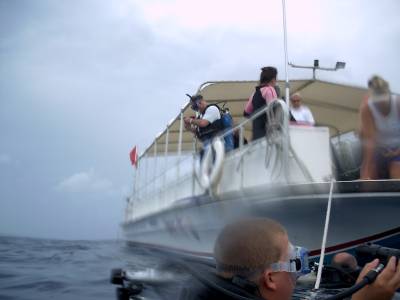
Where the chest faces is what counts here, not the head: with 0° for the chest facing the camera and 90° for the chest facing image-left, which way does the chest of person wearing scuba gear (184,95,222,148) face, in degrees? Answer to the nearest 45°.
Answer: approximately 90°

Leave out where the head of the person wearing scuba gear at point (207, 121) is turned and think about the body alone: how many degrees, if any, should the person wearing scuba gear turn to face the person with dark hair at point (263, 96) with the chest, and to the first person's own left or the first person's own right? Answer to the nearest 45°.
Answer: approximately 135° to the first person's own left

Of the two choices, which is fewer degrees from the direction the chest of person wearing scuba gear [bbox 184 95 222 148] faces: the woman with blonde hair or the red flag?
the red flag

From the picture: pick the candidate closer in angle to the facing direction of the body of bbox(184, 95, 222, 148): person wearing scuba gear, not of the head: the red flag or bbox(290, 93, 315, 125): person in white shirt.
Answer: the red flag

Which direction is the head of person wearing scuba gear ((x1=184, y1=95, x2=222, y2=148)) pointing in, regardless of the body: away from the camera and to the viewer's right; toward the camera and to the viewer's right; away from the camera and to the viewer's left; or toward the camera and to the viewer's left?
toward the camera and to the viewer's left

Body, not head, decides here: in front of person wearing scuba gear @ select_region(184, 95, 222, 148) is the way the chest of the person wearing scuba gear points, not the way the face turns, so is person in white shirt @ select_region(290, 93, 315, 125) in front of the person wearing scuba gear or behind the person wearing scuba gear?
behind

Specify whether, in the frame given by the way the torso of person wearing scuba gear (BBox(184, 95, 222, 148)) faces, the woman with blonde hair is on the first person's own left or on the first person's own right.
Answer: on the first person's own left

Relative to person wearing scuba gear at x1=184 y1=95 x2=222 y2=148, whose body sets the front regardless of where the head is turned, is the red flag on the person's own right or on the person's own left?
on the person's own right
